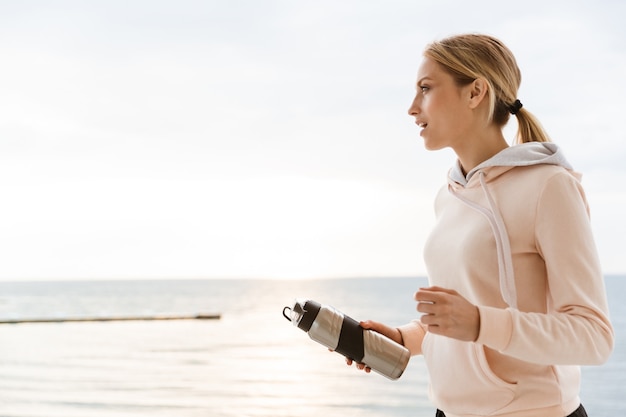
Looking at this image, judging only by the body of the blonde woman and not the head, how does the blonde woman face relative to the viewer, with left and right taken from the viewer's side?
facing the viewer and to the left of the viewer

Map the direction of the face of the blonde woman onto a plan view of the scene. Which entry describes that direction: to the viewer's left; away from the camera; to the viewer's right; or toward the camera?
to the viewer's left
